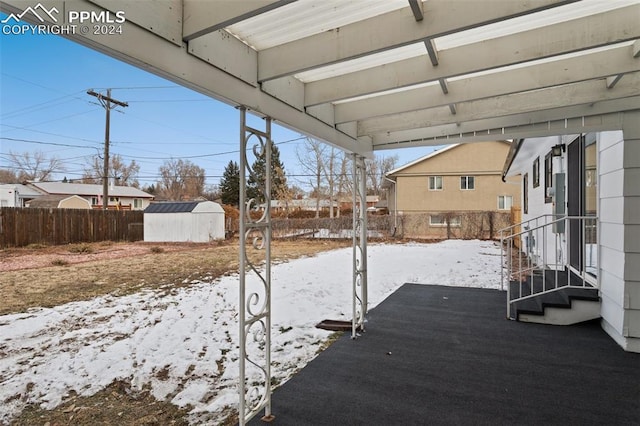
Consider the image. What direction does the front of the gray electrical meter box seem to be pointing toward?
to the viewer's left

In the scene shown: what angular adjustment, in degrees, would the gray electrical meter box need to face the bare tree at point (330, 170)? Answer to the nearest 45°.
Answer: approximately 45° to its right

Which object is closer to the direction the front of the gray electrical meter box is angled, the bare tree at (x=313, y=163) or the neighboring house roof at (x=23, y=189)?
the neighboring house roof
